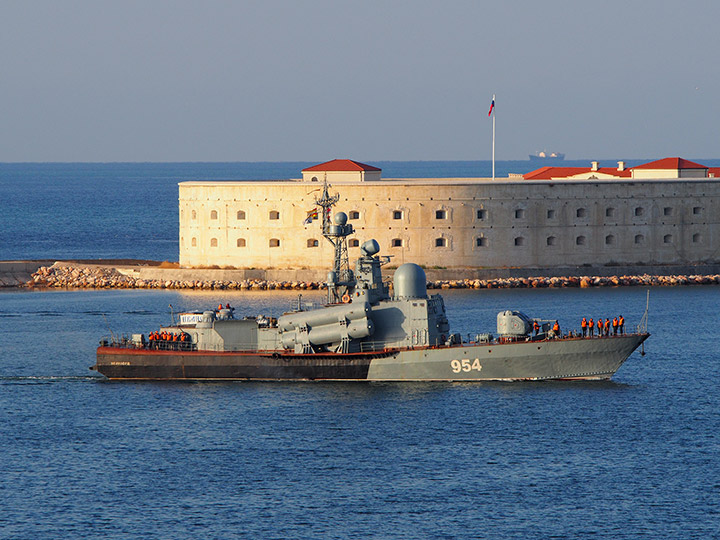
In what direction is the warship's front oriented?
to the viewer's right
